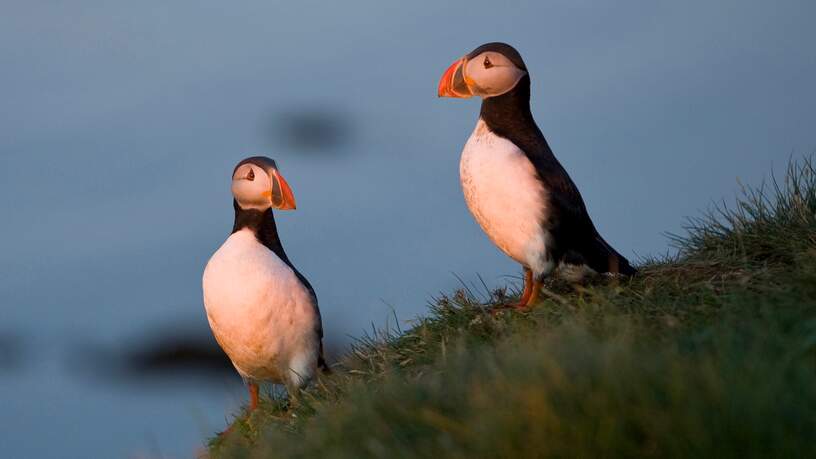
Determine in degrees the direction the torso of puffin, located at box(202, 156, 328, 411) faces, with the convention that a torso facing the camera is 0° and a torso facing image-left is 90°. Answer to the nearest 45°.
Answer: approximately 45°
